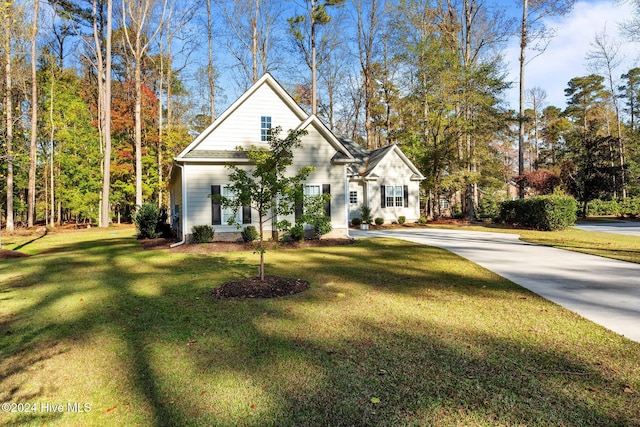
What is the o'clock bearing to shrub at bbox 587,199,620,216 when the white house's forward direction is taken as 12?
The shrub is roughly at 8 o'clock from the white house.

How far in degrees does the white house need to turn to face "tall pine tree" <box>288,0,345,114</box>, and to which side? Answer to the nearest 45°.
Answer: approximately 180°

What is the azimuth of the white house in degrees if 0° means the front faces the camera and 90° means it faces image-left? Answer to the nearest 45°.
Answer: approximately 0°

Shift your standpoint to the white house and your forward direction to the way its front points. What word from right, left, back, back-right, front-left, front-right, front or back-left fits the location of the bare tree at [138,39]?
back-right

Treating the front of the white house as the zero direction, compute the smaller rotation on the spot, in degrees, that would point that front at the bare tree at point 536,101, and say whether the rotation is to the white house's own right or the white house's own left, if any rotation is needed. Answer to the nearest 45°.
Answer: approximately 135° to the white house's own left

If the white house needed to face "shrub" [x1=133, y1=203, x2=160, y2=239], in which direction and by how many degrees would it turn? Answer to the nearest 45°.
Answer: approximately 135° to its right
